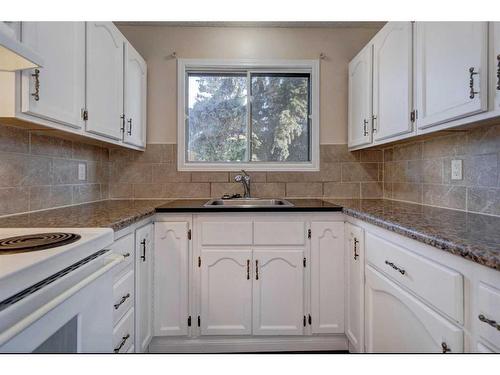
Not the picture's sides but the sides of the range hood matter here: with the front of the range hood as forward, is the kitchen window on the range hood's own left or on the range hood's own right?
on the range hood's own left

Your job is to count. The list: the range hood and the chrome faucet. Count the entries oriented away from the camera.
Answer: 0

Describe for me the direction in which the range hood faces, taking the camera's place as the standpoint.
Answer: facing the viewer and to the right of the viewer

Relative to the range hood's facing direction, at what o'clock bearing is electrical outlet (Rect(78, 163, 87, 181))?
The electrical outlet is roughly at 8 o'clock from the range hood.

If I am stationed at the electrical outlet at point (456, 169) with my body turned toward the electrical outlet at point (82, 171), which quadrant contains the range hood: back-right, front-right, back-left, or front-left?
front-left

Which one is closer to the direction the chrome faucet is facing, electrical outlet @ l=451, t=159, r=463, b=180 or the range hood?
the range hood

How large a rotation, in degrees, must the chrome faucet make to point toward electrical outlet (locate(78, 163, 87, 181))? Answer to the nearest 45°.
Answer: approximately 45° to its right

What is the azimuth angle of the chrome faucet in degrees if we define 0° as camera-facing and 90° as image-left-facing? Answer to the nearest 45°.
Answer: approximately 45°

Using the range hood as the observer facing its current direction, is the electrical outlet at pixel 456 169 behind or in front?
in front

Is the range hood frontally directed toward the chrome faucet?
no

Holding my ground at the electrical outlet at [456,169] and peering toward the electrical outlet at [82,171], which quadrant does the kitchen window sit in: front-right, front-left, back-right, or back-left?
front-right

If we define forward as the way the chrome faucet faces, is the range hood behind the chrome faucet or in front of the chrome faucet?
in front

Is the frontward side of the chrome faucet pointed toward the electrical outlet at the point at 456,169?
no

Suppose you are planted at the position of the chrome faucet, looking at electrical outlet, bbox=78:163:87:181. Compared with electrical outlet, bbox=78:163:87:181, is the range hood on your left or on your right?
left
